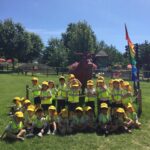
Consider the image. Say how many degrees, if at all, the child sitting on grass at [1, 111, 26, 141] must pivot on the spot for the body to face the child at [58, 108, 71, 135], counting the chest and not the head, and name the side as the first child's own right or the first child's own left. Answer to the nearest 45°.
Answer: approximately 45° to the first child's own left

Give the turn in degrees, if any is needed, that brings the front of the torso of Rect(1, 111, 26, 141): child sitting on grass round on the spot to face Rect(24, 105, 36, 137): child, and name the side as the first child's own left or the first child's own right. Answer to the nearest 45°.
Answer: approximately 90° to the first child's own left

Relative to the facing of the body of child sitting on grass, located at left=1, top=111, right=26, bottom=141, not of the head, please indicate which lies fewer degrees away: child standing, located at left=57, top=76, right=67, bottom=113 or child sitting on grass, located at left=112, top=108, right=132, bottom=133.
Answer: the child sitting on grass

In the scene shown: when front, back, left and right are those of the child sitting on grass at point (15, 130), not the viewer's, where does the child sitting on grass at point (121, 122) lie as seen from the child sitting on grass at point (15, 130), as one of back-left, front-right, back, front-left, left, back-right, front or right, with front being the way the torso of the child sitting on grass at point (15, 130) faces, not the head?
front-left

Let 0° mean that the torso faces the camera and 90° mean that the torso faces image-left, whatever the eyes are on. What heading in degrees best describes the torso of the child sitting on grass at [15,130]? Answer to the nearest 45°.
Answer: approximately 315°

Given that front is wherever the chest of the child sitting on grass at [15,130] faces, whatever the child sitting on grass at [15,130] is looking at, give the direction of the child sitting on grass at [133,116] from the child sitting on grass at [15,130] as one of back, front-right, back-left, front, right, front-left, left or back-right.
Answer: front-left

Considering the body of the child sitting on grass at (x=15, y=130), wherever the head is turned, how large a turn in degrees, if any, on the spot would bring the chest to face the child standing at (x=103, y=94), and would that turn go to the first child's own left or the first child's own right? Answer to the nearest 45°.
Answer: approximately 45° to the first child's own left

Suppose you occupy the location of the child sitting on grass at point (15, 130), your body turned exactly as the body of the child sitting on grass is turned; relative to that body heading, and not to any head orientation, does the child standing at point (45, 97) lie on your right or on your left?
on your left
